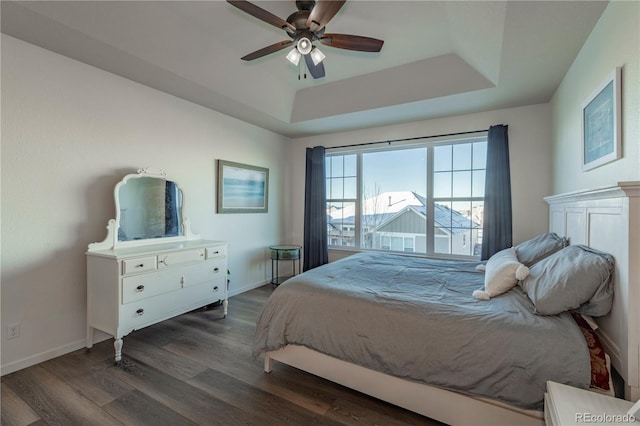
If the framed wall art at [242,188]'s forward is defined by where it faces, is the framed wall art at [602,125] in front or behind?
in front

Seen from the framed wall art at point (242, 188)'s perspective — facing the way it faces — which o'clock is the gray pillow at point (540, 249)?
The gray pillow is roughly at 12 o'clock from the framed wall art.

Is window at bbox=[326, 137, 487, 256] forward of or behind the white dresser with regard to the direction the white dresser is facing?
forward

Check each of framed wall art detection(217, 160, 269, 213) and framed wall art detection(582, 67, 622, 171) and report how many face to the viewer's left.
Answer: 1

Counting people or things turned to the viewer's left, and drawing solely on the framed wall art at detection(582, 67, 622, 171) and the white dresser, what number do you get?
1

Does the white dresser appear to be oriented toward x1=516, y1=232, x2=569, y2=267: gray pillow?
yes

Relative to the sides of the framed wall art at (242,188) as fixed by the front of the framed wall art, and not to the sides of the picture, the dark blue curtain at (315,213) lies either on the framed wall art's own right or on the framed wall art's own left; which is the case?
on the framed wall art's own left

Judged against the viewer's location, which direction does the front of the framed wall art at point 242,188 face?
facing the viewer and to the right of the viewer

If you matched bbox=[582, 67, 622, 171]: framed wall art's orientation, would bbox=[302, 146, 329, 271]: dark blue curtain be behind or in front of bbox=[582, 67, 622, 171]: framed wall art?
in front

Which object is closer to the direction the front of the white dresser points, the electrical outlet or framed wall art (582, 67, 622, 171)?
the framed wall art

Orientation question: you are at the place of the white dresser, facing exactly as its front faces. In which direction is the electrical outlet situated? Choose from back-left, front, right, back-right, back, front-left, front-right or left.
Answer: back-right

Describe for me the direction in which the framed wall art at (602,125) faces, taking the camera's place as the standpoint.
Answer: facing to the left of the viewer

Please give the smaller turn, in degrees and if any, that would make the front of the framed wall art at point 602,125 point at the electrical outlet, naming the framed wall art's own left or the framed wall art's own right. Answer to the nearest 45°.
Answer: approximately 45° to the framed wall art's own left

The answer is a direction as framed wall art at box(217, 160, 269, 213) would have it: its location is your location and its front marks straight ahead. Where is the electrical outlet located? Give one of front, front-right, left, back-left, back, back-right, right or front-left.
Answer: right
